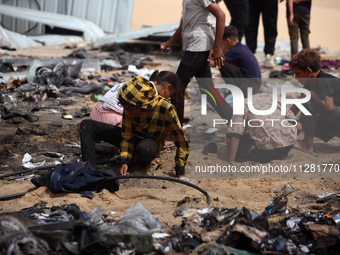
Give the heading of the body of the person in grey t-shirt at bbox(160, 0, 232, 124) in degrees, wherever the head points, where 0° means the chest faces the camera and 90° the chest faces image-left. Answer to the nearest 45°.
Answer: approximately 90°

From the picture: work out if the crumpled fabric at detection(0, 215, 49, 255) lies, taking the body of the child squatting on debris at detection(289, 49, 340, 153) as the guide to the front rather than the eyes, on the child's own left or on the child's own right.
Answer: on the child's own left

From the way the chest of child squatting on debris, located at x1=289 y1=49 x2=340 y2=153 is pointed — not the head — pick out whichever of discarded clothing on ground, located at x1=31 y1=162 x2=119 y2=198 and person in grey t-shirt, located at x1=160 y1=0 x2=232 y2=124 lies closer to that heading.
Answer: the person in grey t-shirt

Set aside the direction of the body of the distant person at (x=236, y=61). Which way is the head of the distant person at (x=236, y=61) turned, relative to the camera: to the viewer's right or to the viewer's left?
to the viewer's left

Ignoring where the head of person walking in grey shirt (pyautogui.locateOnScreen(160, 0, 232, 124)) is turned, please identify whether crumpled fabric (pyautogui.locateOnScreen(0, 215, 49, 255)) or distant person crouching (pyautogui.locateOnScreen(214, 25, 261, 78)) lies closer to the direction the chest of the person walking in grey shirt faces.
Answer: the crumpled fabric

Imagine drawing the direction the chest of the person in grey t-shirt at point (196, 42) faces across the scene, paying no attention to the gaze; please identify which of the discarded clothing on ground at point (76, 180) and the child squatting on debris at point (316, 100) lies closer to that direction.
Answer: the discarded clothing on ground

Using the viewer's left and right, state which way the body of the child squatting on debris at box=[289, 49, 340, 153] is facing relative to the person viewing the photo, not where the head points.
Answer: facing to the left of the viewer

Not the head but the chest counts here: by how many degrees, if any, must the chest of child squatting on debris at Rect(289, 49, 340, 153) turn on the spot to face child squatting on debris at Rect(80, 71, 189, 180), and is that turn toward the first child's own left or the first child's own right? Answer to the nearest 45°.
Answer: approximately 45° to the first child's own left

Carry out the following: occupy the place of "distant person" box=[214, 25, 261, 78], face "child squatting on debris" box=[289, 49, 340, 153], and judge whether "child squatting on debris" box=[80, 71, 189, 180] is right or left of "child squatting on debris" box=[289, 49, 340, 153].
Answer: right

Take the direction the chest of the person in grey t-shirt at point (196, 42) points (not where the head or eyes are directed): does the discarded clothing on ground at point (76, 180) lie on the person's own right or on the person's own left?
on the person's own left

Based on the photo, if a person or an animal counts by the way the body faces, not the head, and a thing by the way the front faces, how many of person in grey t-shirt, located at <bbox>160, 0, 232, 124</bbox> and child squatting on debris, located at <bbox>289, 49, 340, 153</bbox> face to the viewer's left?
2

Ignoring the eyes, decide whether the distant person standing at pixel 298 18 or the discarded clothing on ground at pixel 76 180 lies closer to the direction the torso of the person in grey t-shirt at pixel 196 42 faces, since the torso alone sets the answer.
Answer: the discarded clothing on ground
